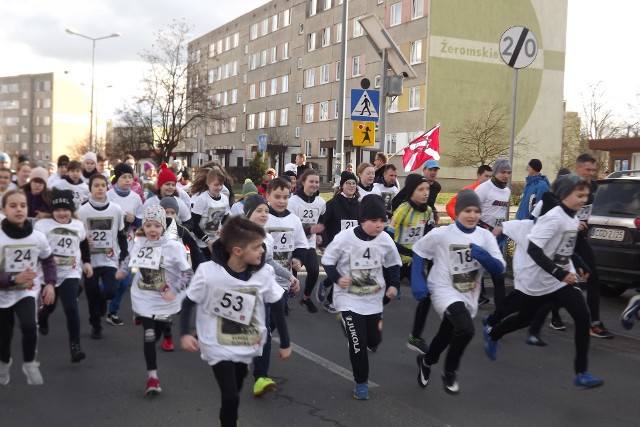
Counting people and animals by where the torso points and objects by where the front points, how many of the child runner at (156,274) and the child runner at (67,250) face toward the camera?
2

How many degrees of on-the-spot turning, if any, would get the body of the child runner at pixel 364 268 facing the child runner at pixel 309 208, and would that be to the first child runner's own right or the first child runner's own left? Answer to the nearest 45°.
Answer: approximately 180°

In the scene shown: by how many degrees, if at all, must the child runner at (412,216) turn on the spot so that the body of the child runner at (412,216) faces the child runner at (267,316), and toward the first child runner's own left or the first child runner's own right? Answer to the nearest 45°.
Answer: approximately 45° to the first child runner's own right

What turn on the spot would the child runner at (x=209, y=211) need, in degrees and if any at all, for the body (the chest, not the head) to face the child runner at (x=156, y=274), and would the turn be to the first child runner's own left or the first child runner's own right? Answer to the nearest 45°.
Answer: approximately 45° to the first child runner's own right

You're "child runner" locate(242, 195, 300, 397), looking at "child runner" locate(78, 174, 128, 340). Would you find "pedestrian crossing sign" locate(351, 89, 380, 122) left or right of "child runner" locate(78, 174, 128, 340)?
right

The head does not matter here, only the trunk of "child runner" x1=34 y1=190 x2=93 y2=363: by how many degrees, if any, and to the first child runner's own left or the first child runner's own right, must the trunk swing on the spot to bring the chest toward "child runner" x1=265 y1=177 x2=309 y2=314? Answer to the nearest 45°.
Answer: approximately 90° to the first child runner's own left

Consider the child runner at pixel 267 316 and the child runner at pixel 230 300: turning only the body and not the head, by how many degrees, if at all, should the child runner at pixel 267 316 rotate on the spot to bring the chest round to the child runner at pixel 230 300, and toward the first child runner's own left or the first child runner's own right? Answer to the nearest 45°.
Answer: approximately 45° to the first child runner's own right
